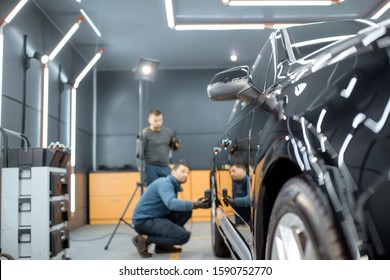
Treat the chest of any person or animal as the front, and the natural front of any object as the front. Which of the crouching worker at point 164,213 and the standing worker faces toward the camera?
the standing worker

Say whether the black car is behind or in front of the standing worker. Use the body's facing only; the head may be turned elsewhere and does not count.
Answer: in front

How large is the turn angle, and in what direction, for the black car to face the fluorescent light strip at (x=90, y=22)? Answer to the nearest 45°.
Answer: approximately 180°

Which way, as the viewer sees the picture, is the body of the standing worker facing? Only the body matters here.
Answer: toward the camera

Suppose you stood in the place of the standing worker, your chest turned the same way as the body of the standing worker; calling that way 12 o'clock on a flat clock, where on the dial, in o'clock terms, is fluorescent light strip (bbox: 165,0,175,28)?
The fluorescent light strip is roughly at 12 o'clock from the standing worker.

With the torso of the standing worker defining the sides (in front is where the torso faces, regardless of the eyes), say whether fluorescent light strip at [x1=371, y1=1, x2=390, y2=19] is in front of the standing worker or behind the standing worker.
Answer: in front

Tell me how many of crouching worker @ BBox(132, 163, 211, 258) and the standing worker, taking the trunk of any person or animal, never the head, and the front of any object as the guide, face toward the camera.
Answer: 1

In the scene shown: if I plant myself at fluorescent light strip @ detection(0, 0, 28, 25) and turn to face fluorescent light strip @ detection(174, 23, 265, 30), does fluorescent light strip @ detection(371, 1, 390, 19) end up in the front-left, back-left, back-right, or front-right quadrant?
front-right

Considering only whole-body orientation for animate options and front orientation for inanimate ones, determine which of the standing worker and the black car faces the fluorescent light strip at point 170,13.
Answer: the standing worker

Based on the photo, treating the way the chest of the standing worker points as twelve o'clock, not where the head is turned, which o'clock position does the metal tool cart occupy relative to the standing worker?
The metal tool cart is roughly at 1 o'clock from the standing worker.

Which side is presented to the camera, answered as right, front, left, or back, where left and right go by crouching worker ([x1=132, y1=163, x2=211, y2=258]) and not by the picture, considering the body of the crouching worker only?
right

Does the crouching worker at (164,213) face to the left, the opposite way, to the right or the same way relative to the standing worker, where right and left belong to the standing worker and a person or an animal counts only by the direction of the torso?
to the left

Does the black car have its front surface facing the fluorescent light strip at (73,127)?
no
